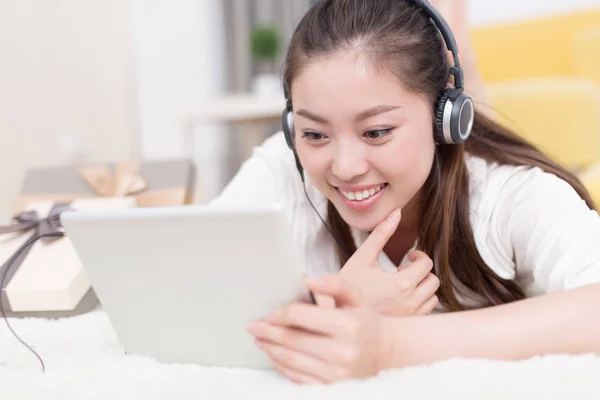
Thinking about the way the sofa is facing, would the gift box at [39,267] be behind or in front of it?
in front

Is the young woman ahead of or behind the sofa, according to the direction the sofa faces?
ahead

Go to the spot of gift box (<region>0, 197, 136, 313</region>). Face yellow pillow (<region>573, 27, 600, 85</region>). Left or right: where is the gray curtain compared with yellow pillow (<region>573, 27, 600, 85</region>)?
left

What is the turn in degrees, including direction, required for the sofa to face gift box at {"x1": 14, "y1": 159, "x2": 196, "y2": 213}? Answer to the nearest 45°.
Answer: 0° — it already faces it

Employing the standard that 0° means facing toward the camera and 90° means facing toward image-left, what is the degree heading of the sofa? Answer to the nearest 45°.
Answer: approximately 45°
